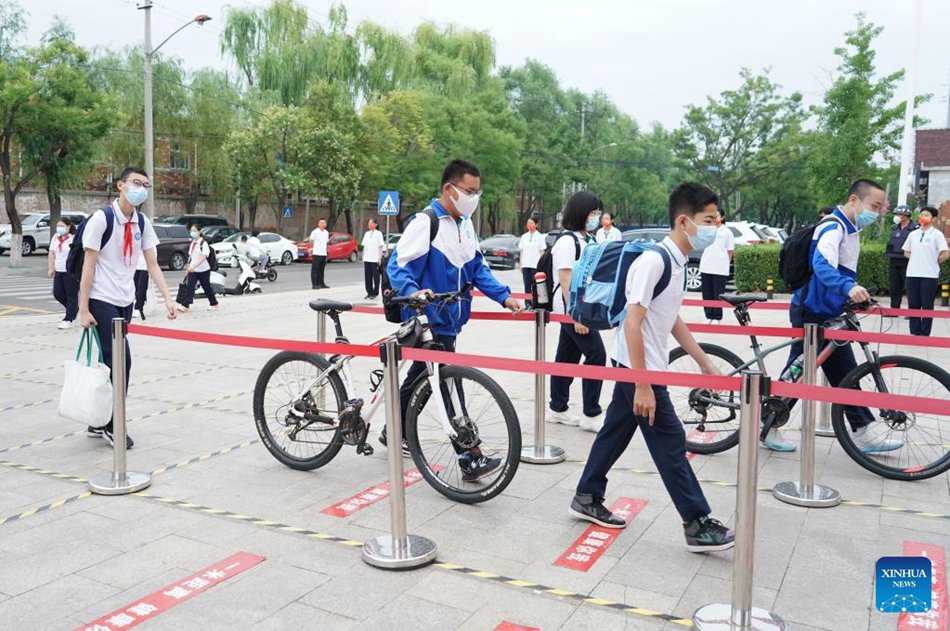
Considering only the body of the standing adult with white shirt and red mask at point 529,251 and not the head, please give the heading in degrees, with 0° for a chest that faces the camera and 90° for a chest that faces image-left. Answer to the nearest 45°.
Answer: approximately 0°

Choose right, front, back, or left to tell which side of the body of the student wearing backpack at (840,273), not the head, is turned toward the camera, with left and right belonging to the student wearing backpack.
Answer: right

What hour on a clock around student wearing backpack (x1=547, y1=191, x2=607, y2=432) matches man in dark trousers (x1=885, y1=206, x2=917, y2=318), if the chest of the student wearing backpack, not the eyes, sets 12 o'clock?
The man in dark trousers is roughly at 10 o'clock from the student wearing backpack.

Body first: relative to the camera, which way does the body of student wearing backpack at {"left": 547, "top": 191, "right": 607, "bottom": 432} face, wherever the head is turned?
to the viewer's right

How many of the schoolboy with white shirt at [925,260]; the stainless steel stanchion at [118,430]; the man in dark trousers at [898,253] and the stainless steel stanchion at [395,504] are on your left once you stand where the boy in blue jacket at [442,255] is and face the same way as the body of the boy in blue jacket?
2

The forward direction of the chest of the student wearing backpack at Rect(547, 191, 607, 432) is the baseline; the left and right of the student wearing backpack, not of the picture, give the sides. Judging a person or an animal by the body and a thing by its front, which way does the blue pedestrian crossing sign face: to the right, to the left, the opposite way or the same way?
to the right

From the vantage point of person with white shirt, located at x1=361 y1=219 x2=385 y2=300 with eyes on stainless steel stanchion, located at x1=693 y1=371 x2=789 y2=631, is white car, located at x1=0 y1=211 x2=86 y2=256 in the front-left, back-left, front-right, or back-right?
back-right

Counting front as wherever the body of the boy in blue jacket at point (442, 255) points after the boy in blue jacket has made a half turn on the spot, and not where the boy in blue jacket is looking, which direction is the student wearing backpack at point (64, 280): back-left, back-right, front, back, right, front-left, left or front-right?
front

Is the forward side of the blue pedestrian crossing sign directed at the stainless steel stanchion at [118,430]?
yes
